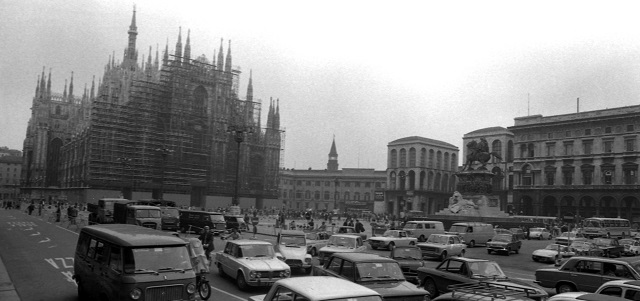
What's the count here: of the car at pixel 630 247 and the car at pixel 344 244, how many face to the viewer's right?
0

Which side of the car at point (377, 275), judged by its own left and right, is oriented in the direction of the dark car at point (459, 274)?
left

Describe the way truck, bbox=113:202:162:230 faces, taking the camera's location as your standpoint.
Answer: facing the viewer and to the right of the viewer

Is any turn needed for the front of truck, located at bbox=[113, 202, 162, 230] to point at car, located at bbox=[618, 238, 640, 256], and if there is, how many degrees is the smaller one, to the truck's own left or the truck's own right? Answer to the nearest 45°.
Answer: approximately 45° to the truck's own left

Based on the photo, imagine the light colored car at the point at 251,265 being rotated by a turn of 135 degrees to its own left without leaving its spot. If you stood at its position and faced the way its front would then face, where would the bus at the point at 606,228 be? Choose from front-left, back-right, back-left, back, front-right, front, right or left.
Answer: front-right

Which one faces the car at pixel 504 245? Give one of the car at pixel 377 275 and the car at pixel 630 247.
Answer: the car at pixel 630 247

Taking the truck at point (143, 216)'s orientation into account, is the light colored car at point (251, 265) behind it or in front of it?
in front

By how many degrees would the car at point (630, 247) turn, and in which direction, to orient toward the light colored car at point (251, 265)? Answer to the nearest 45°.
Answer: approximately 45° to its left

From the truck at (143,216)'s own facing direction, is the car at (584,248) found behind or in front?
in front

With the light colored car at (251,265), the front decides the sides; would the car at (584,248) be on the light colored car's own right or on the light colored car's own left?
on the light colored car's own left
